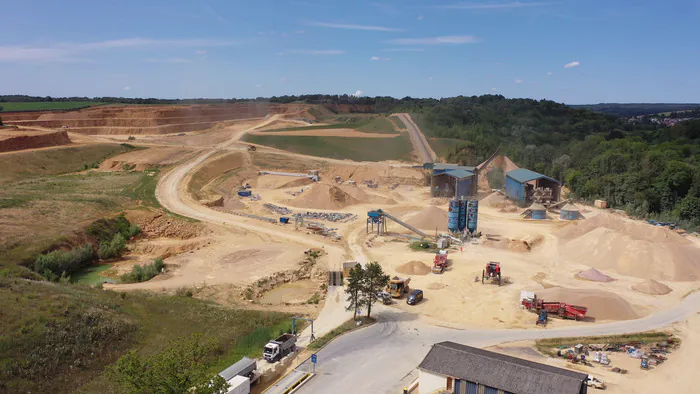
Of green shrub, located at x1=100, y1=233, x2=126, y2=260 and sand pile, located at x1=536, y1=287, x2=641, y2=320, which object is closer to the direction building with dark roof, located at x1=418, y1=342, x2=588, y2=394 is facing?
the green shrub
